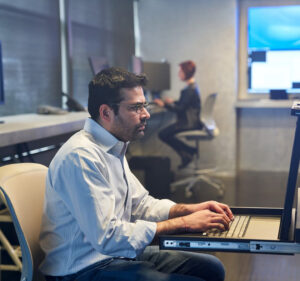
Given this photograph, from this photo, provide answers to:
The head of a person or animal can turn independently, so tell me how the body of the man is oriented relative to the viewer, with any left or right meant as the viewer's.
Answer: facing to the right of the viewer

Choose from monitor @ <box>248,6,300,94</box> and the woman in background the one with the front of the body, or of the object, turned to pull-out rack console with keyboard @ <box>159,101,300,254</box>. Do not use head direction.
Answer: the monitor

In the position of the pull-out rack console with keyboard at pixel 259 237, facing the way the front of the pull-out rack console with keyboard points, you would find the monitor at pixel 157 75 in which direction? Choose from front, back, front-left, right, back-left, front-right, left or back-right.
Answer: right

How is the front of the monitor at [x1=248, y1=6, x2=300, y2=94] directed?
toward the camera

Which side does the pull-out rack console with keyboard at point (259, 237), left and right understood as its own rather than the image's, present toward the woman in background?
right

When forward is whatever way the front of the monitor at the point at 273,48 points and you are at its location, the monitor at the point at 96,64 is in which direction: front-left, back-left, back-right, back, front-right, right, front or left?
front-right

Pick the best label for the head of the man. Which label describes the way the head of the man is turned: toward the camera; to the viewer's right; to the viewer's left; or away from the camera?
to the viewer's right

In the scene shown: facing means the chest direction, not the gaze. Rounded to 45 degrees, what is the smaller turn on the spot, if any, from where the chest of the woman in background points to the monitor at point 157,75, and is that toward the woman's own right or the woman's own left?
approximately 45° to the woman's own right

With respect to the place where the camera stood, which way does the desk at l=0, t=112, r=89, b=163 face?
facing the viewer and to the right of the viewer

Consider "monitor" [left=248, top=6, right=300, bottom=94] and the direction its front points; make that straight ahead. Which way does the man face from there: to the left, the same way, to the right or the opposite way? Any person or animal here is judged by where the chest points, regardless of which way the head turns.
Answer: to the left

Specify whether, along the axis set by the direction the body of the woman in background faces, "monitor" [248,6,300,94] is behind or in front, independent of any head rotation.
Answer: behind

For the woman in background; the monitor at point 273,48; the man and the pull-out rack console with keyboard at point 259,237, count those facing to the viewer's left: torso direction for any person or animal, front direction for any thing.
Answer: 2

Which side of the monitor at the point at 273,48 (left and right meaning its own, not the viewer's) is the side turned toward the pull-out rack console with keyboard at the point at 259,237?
front

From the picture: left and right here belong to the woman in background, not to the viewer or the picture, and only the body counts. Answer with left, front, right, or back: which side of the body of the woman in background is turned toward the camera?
left

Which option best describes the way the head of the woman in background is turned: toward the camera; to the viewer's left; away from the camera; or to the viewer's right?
to the viewer's left

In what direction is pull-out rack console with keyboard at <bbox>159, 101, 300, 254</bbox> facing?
to the viewer's left
